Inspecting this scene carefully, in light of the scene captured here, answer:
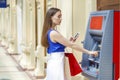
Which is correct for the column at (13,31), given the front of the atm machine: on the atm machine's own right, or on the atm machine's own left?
on the atm machine's own right

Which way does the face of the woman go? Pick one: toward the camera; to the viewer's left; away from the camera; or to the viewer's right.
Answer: to the viewer's right

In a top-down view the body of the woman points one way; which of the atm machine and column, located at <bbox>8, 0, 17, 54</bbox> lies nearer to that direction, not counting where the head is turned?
the atm machine

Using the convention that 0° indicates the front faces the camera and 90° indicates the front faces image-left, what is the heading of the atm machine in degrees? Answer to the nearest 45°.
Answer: approximately 45°

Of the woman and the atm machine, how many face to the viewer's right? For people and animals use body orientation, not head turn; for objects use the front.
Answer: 1

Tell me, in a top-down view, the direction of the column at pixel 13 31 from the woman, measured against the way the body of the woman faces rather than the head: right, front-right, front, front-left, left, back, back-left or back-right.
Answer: left

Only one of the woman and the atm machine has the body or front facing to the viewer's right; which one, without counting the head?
the woman

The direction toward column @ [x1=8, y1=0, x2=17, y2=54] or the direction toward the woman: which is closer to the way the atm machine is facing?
the woman

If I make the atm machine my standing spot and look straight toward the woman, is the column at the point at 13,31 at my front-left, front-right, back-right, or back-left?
front-right

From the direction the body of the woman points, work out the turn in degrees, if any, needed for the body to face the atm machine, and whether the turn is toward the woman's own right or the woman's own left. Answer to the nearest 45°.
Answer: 0° — they already face it

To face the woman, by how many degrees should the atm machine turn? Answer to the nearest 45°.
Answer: approximately 45° to its right

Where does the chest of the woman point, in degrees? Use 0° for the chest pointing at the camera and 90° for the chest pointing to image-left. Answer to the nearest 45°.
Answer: approximately 270°
